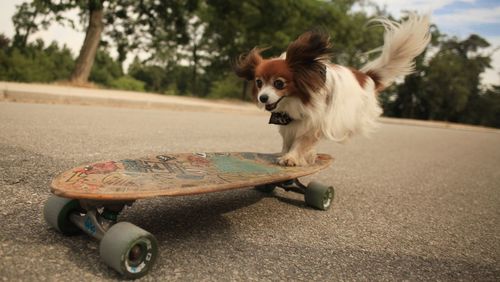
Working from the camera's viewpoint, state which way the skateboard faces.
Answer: facing the viewer and to the left of the viewer

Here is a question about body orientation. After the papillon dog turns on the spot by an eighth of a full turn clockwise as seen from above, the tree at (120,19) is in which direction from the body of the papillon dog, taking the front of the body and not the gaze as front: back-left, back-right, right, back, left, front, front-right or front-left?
front-right

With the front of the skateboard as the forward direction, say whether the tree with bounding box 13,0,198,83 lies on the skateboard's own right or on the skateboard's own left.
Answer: on the skateboard's own right
